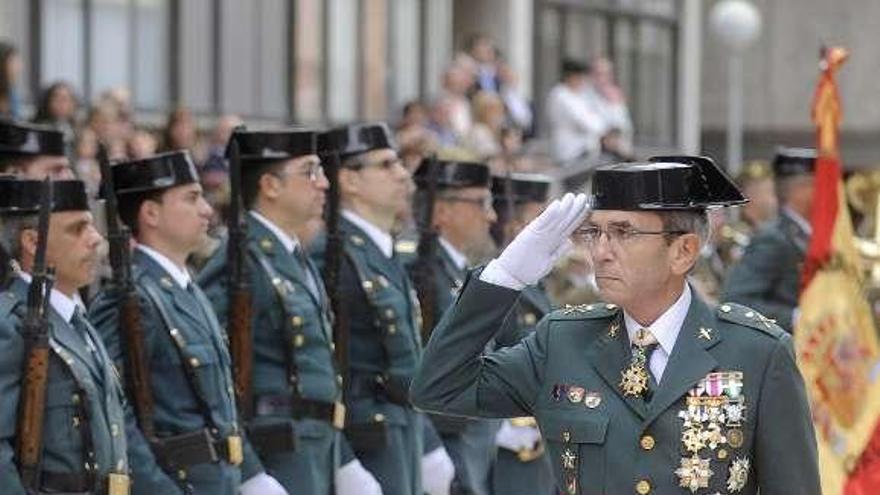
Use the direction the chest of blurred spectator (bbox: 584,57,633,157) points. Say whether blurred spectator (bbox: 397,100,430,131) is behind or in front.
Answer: in front

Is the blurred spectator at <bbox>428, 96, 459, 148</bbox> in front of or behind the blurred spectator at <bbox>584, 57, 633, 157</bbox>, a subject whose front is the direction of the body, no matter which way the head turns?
in front

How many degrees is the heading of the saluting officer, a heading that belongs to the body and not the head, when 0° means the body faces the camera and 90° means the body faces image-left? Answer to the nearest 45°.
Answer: approximately 45°

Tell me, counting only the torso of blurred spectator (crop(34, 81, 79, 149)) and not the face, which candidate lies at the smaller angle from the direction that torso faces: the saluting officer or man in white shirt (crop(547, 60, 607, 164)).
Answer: the saluting officer

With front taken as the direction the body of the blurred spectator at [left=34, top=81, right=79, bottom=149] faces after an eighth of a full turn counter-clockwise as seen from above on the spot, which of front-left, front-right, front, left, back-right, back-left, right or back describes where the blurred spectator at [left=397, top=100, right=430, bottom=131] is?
left

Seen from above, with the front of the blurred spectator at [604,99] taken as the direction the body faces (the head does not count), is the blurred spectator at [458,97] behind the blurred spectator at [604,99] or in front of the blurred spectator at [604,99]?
in front

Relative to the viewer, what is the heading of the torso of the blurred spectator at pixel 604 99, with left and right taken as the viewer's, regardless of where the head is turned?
facing the viewer and to the left of the viewer

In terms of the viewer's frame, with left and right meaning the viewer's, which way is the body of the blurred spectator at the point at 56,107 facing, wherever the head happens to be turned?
facing the viewer

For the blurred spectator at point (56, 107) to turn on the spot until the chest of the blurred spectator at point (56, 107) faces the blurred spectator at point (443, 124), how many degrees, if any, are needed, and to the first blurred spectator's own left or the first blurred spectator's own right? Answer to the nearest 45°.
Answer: approximately 135° to the first blurred spectator's own left

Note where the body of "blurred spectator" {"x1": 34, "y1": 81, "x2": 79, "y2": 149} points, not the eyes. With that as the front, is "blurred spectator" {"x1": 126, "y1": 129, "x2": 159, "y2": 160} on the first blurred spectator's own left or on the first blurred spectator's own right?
on the first blurred spectator's own left

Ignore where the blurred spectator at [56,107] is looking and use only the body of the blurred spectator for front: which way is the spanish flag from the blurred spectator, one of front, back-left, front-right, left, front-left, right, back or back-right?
front-left

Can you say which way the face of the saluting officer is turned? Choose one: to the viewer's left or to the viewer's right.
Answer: to the viewer's left
